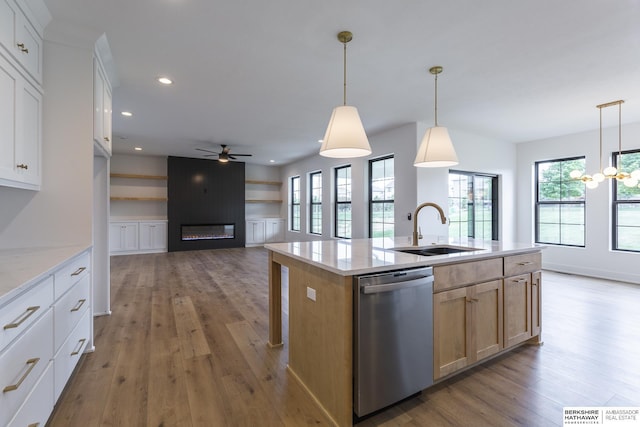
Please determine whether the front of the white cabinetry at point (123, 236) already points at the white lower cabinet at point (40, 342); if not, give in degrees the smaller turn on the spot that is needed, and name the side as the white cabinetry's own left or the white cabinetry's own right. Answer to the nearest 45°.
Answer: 0° — it already faces it

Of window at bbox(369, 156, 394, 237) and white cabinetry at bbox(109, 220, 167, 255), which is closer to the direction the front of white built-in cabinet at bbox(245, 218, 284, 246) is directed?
the window

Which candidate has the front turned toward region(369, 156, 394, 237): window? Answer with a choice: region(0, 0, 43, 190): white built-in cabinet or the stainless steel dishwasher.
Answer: the white built-in cabinet

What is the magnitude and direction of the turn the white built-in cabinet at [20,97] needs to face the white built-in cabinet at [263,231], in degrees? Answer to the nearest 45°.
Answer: approximately 45° to its left

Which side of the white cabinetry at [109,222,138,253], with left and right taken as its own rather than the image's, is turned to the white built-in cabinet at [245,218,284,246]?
left

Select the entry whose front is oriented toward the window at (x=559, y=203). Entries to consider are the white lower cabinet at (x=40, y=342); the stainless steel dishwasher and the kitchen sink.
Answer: the white lower cabinet

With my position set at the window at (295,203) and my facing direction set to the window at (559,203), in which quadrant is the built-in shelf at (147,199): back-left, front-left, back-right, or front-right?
back-right

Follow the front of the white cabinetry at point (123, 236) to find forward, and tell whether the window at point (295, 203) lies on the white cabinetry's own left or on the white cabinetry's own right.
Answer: on the white cabinetry's own left

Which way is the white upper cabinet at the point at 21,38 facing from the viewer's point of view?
to the viewer's right

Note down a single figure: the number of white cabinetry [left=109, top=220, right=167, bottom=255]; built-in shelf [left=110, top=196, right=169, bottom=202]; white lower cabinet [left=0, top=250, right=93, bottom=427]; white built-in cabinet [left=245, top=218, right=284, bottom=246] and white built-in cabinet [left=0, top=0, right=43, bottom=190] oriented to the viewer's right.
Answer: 2
